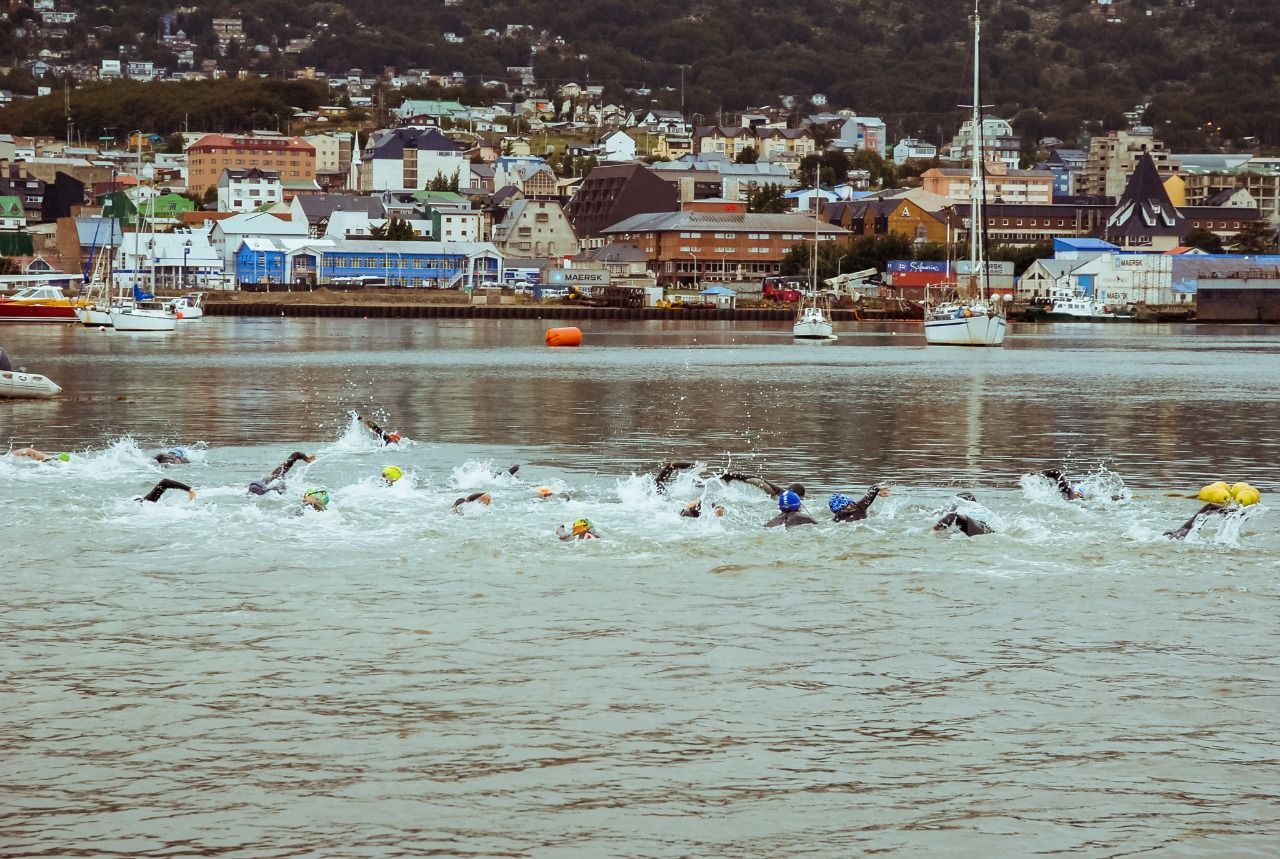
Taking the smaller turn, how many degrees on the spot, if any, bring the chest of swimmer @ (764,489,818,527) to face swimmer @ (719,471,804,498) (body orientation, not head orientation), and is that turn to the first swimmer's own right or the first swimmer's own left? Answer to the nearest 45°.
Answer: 0° — they already face them

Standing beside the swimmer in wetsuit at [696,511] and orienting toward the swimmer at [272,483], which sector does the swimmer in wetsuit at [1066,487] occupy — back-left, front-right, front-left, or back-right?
back-right

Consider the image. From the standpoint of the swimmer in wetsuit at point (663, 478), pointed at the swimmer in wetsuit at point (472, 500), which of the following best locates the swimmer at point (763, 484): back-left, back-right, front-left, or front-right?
back-left

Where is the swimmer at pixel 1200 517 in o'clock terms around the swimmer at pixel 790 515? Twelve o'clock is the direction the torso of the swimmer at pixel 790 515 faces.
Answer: the swimmer at pixel 1200 517 is roughly at 3 o'clock from the swimmer at pixel 790 515.

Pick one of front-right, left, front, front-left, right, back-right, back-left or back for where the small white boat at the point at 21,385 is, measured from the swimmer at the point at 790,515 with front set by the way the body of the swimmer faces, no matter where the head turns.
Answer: front-left

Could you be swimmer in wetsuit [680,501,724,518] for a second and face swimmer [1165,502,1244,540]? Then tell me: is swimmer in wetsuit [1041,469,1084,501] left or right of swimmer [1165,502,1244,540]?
left

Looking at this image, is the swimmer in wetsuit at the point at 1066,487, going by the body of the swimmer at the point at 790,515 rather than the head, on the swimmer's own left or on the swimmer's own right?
on the swimmer's own right

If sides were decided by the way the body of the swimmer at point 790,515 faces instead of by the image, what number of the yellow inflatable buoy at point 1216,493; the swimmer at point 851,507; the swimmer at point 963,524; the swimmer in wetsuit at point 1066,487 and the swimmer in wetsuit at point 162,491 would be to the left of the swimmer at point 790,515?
1

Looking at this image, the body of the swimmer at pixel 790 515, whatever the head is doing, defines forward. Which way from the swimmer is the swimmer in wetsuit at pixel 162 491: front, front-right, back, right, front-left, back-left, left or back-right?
left

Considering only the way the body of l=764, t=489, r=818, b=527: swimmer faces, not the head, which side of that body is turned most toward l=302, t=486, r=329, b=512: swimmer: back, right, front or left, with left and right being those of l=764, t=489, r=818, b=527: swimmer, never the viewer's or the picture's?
left

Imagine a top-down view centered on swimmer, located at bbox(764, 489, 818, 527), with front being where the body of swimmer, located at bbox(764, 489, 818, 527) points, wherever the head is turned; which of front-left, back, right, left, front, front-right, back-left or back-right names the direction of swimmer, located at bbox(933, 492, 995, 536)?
right

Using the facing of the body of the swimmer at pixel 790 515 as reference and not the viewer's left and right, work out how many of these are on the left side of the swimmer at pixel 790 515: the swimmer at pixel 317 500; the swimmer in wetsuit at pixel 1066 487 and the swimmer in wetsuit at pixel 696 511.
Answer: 2

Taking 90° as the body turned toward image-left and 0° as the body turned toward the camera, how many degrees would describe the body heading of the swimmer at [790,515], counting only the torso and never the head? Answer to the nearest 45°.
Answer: approximately 180°

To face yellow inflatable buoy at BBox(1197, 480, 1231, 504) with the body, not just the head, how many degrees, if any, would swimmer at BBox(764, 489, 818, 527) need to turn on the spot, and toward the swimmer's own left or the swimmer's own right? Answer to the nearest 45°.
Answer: approximately 45° to the swimmer's own right

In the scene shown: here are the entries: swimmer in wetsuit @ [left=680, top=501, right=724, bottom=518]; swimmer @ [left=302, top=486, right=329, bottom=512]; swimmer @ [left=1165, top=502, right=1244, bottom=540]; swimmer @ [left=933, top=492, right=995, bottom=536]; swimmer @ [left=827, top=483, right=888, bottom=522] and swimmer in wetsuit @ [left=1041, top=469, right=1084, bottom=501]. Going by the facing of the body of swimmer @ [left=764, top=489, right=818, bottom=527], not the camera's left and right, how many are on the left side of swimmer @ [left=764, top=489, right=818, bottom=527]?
2
